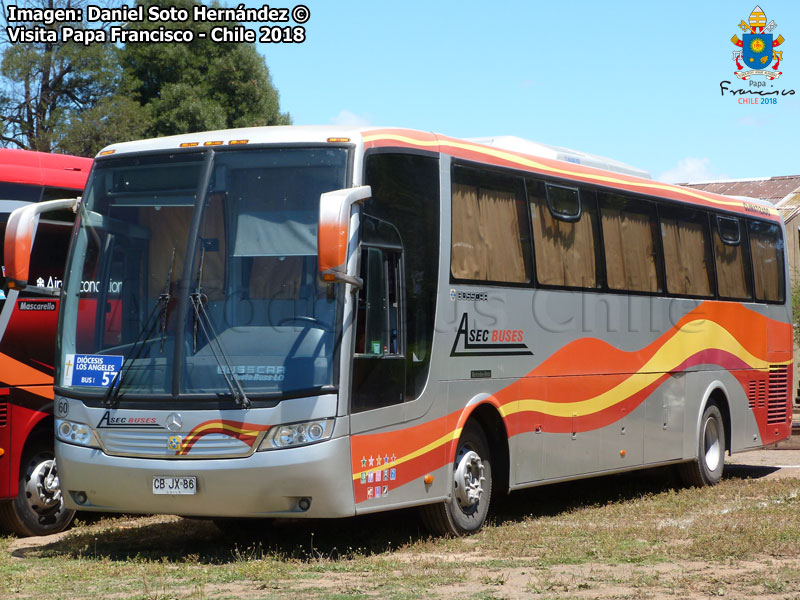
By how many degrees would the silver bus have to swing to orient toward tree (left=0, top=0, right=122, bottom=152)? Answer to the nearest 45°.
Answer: approximately 135° to its right

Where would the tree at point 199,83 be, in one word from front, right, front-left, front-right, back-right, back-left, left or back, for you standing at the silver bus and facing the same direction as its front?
back-right

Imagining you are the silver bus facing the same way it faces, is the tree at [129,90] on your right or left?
on your right

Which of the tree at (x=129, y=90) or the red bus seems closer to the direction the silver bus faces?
the red bus

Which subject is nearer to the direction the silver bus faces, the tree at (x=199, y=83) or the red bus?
the red bus

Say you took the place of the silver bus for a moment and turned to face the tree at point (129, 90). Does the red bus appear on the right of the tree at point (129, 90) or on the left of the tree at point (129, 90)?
left

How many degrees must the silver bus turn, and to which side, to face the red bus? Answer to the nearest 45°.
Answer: approximately 90° to its right
